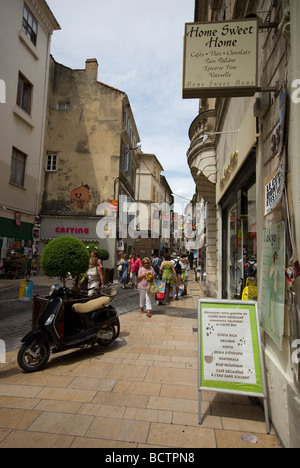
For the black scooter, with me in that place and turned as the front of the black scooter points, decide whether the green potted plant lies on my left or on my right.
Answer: on my right

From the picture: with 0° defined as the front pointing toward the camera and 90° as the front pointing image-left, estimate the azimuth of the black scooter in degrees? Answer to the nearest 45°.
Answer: approximately 45°

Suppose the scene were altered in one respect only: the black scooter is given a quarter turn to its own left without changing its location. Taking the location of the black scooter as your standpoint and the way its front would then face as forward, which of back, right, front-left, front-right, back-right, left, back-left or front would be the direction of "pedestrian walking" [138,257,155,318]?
left

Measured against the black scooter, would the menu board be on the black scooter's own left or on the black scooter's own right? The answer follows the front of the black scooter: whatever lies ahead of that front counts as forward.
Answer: on the black scooter's own left
